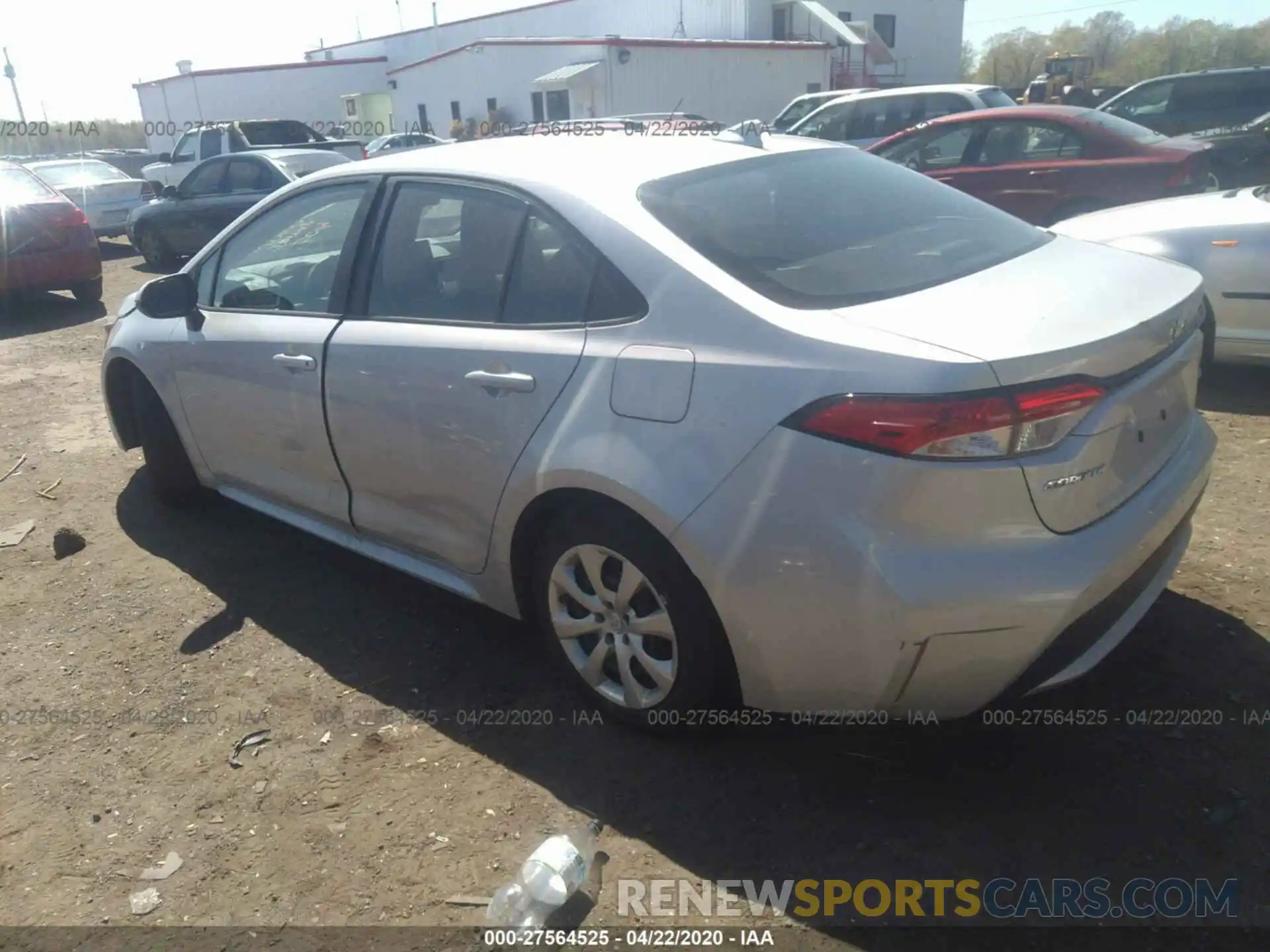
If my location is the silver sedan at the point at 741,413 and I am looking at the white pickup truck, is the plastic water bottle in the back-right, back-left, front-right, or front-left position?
back-left

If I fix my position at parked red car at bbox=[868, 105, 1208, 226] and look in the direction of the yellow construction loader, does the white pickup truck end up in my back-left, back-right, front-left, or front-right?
front-left

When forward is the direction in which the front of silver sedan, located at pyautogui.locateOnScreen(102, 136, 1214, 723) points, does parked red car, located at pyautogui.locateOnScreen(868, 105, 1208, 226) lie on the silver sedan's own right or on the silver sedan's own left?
on the silver sedan's own right

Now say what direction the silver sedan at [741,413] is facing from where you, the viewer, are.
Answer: facing away from the viewer and to the left of the viewer

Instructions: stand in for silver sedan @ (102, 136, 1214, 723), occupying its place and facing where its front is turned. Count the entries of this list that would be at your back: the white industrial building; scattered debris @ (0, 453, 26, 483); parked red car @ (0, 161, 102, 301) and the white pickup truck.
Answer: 0

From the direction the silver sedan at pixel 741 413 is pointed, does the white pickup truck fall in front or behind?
in front

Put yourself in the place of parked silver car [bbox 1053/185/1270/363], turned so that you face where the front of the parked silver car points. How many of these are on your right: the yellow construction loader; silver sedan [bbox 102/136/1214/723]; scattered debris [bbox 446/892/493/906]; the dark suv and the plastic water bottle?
2

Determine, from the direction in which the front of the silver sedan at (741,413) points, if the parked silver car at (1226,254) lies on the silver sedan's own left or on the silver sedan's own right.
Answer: on the silver sedan's own right
